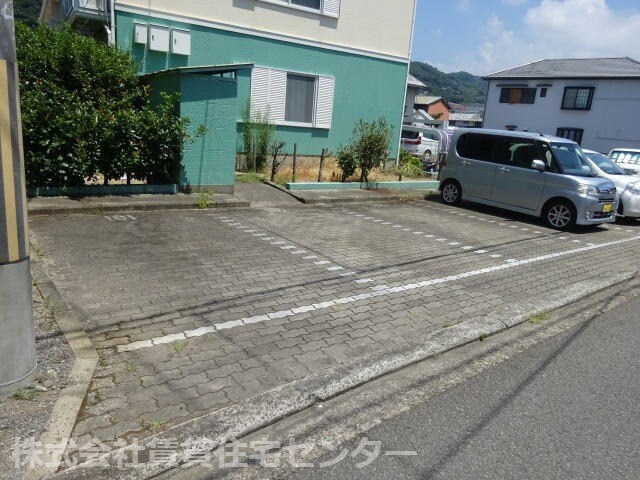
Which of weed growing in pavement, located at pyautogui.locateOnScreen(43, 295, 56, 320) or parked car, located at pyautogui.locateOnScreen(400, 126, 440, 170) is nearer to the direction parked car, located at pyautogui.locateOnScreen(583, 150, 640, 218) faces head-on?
the weed growing in pavement

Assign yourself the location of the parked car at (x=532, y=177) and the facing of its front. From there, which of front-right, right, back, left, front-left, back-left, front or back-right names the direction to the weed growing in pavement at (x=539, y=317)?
front-right

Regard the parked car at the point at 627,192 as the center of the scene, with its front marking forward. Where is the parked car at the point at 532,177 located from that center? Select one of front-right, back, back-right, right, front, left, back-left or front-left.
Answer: right

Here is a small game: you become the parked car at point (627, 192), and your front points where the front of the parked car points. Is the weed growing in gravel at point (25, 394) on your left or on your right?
on your right

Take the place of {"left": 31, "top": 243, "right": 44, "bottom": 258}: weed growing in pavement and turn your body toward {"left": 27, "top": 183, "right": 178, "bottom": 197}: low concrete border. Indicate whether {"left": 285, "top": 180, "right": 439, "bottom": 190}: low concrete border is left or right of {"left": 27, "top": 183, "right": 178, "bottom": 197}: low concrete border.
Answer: right

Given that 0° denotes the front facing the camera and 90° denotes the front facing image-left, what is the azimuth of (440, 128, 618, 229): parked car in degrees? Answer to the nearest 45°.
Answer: approximately 315°

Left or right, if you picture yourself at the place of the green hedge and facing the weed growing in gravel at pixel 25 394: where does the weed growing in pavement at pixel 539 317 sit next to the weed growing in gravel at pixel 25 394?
left

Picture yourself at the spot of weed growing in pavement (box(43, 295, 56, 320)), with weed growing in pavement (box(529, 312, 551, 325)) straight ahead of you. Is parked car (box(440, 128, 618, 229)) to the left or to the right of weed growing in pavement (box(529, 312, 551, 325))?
left
